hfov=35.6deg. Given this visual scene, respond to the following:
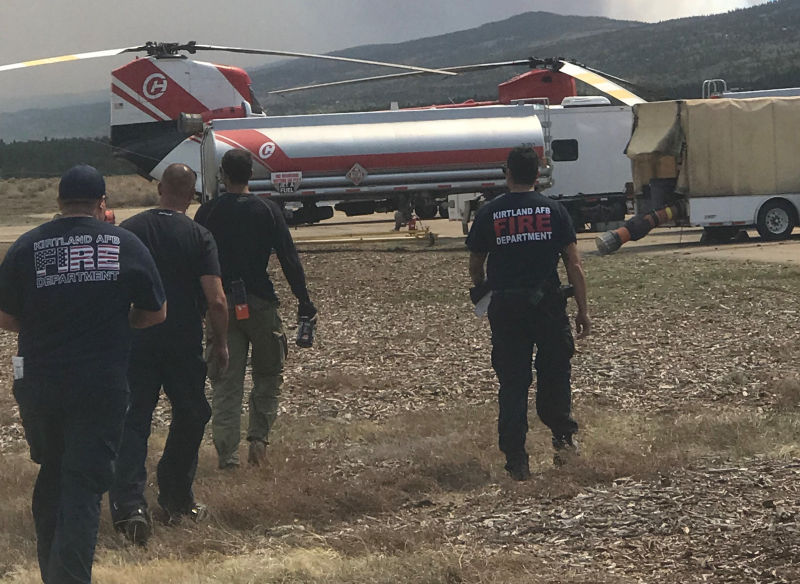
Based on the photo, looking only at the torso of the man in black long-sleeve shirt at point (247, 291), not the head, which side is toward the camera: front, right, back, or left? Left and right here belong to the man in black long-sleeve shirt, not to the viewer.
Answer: back

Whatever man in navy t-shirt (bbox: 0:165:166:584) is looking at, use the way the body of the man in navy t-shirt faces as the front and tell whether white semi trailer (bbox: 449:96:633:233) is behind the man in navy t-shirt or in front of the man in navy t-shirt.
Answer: in front

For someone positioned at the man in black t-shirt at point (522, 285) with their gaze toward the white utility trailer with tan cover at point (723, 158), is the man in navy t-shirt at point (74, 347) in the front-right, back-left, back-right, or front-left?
back-left

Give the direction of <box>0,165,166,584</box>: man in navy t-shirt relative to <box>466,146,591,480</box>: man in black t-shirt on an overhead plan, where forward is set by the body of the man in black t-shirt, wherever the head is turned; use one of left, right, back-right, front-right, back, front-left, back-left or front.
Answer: back-left

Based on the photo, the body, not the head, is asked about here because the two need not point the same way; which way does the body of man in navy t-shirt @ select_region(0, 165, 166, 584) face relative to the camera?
away from the camera

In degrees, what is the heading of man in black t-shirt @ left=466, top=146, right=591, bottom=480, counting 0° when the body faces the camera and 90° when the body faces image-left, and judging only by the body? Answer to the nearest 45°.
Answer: approximately 180°

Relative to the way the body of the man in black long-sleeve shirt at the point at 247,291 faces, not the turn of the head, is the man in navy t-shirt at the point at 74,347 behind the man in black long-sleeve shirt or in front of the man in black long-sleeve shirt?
behind

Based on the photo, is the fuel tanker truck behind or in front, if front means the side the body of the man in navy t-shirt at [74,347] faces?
in front

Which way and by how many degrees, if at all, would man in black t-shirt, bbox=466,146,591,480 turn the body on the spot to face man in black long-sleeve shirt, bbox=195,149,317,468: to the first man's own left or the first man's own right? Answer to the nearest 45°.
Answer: approximately 90° to the first man's own left

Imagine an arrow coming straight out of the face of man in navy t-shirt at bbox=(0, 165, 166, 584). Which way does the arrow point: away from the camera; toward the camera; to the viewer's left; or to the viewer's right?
away from the camera

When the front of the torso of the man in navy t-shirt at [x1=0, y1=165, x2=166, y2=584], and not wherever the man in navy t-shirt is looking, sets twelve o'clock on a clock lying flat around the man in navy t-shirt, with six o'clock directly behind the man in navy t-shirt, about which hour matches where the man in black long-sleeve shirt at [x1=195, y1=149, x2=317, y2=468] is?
The man in black long-sleeve shirt is roughly at 1 o'clock from the man in navy t-shirt.
